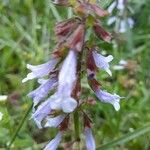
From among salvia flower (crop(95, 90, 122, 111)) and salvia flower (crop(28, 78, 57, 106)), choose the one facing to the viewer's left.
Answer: salvia flower (crop(28, 78, 57, 106))

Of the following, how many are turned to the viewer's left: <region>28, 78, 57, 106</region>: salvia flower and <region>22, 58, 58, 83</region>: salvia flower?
2

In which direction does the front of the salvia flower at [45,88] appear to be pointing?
to the viewer's left

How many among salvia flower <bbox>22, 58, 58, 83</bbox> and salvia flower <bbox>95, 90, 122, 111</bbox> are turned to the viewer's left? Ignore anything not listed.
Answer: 1

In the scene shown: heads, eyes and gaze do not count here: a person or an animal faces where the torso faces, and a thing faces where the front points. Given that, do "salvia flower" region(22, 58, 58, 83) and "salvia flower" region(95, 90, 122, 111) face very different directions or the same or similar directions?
very different directions

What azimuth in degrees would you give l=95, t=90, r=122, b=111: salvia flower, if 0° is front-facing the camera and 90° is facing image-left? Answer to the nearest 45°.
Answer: approximately 270°

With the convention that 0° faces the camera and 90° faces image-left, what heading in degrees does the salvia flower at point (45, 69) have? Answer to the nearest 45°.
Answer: approximately 90°
